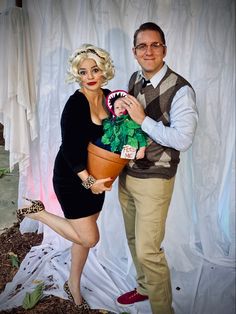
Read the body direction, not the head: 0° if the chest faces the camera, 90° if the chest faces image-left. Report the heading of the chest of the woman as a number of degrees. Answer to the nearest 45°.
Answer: approximately 315°

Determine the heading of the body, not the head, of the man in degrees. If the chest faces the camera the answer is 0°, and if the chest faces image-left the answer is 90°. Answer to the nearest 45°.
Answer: approximately 45°
